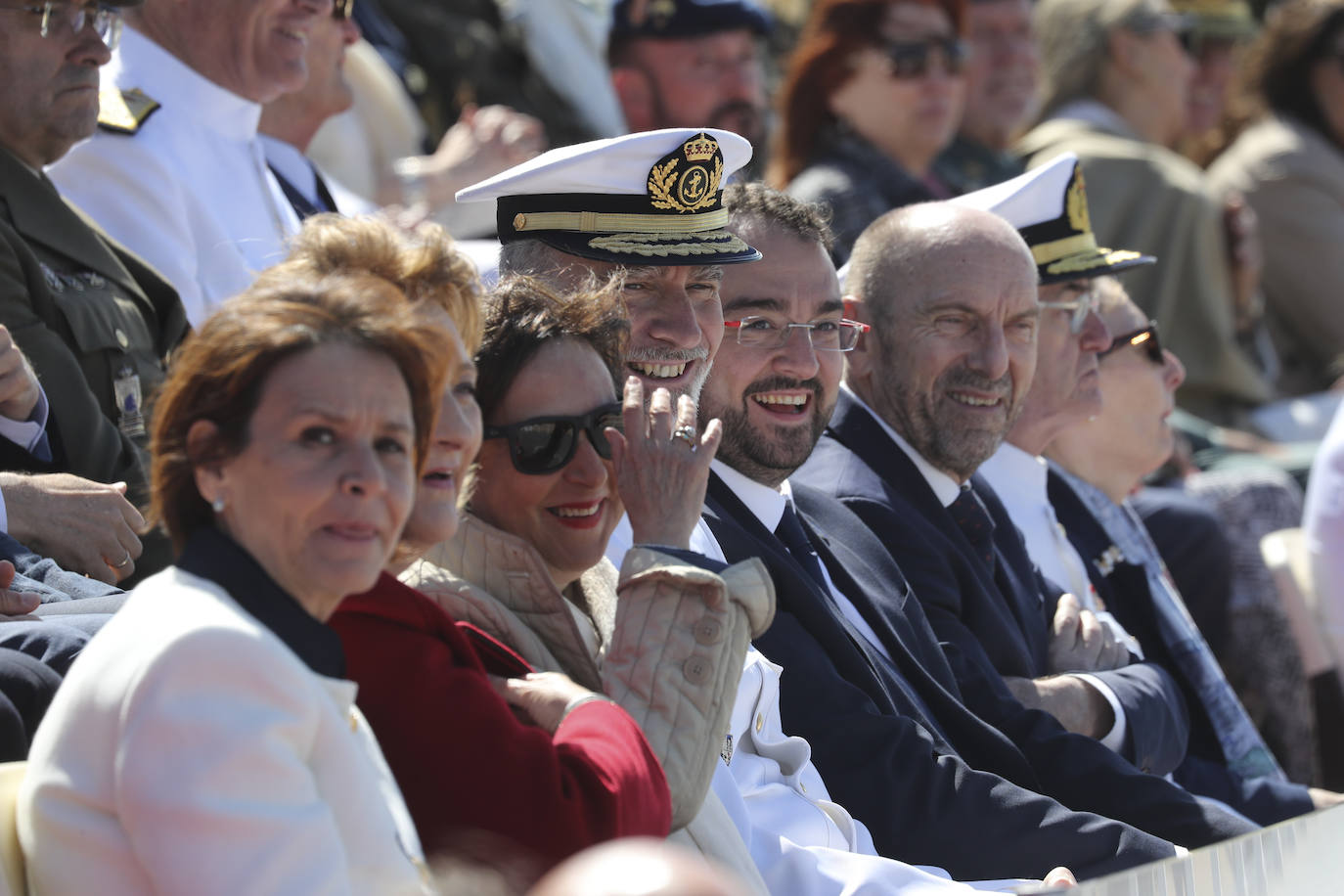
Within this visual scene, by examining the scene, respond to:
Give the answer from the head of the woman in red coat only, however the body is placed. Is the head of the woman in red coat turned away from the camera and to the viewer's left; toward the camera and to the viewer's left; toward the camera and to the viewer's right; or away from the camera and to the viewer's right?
toward the camera and to the viewer's right

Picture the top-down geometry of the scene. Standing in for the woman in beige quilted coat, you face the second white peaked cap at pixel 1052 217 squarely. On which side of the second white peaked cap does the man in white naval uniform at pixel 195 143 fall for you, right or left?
left

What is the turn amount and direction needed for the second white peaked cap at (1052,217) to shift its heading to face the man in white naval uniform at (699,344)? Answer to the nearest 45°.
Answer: approximately 90° to its right

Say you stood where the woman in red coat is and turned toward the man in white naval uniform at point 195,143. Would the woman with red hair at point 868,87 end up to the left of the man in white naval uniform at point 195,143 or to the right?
right

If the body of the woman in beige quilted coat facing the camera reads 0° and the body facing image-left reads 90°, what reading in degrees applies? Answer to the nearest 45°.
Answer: approximately 315°

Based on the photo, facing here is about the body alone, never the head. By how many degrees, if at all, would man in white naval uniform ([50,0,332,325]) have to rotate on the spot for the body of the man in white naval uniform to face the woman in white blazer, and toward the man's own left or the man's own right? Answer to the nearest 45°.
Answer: approximately 45° to the man's own right

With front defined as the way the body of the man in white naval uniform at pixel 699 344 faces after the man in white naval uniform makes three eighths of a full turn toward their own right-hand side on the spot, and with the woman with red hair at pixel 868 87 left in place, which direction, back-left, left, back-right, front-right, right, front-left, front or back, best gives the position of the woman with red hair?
right

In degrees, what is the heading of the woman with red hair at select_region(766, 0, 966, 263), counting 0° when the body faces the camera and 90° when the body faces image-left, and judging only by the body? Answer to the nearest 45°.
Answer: approximately 315°

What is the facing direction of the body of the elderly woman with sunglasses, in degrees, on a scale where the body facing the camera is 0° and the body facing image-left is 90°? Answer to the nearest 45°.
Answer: approximately 270°

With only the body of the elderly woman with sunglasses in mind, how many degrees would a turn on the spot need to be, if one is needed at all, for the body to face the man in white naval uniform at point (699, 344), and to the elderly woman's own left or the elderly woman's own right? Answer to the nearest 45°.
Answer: approximately 90° to the elderly woman's own right

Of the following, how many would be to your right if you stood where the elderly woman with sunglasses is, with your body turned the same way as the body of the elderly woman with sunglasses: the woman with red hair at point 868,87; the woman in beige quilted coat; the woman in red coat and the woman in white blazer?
3

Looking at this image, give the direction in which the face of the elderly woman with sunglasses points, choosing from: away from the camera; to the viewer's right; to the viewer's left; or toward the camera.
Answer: to the viewer's right
